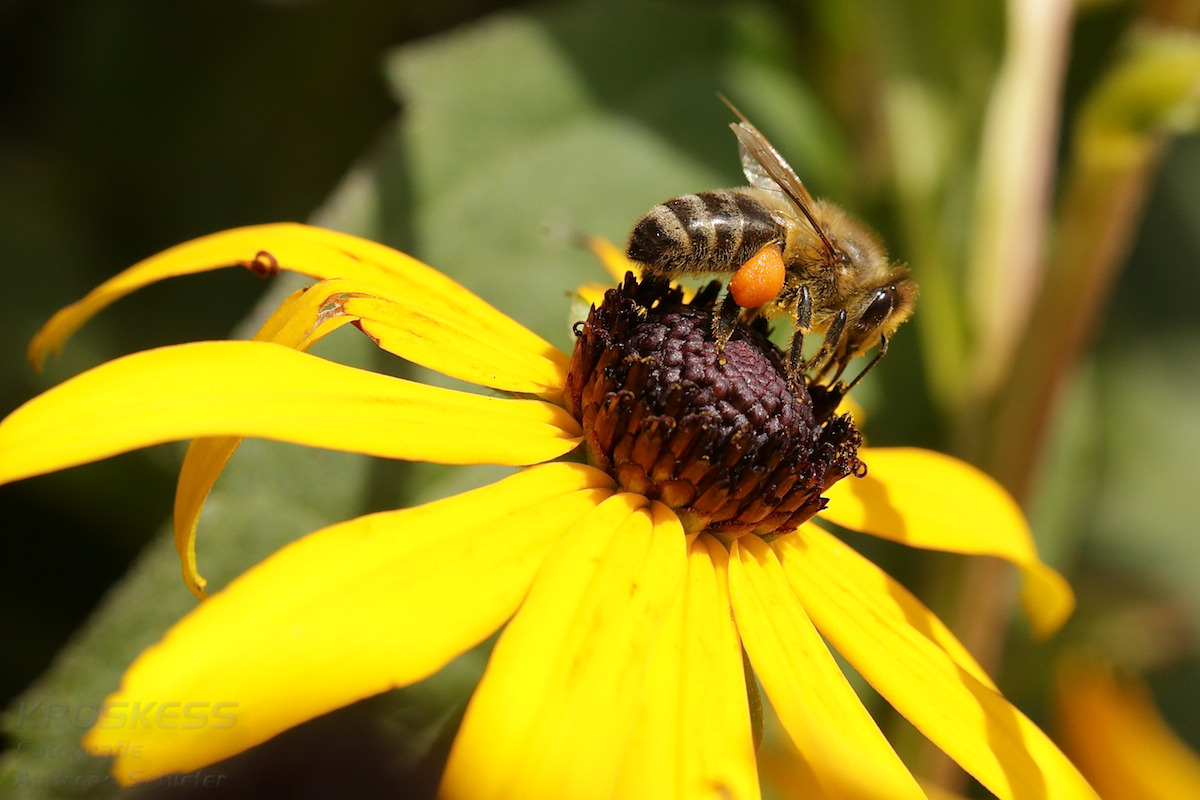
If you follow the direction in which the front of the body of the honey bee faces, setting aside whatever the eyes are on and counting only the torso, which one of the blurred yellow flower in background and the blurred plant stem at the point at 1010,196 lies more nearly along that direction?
the blurred yellow flower in background

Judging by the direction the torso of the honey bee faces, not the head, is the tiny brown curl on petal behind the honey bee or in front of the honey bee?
behind

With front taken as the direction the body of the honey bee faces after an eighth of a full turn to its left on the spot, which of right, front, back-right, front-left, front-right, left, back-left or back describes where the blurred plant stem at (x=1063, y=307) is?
front

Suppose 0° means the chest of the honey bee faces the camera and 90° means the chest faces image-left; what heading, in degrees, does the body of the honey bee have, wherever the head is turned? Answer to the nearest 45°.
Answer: approximately 270°

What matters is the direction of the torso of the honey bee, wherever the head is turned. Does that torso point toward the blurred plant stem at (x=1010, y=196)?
no

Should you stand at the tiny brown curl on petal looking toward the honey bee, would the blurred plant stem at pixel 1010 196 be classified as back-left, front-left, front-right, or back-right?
front-left

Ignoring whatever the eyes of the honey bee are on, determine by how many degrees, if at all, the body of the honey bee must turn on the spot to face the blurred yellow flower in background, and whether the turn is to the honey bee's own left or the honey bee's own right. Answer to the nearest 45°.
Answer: approximately 45° to the honey bee's own left

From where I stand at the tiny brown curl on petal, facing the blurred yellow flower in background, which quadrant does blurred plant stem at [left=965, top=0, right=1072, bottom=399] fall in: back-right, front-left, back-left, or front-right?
front-left
